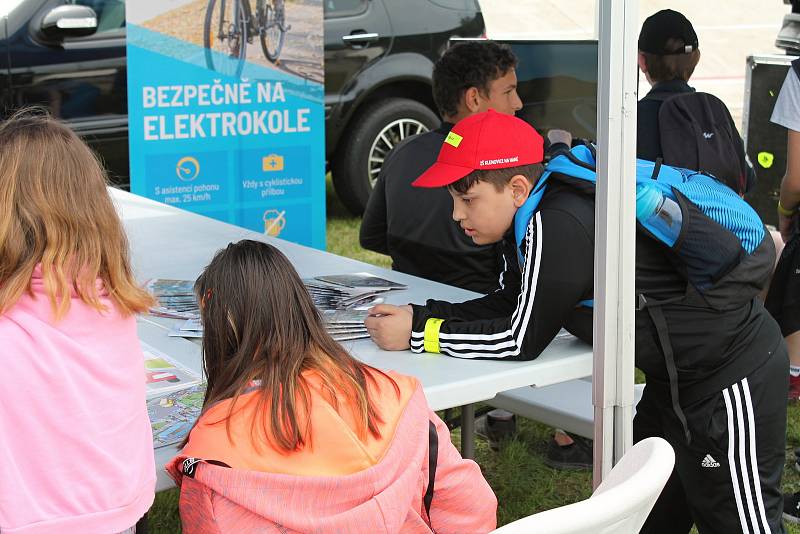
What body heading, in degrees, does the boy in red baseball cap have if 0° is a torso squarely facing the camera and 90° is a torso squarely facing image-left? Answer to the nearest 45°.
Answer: approximately 90°

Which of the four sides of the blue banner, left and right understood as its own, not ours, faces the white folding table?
front

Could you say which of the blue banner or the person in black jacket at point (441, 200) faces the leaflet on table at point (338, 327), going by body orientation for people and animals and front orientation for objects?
the blue banner

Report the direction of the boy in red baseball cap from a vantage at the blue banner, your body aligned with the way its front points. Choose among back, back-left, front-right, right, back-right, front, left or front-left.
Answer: front

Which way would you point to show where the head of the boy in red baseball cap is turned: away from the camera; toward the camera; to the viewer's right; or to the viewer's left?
to the viewer's left

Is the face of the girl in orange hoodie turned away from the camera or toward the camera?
away from the camera

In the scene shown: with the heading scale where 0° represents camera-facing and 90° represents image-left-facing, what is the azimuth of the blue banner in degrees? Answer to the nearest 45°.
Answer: approximately 0°

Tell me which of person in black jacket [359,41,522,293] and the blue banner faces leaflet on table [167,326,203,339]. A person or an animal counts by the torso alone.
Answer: the blue banner

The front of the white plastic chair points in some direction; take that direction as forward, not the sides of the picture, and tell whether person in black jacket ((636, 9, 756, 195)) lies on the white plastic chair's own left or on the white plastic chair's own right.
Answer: on the white plastic chair's own right

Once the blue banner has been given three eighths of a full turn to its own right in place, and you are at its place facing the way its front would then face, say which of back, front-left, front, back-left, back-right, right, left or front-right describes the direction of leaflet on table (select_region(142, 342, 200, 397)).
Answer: back-left
